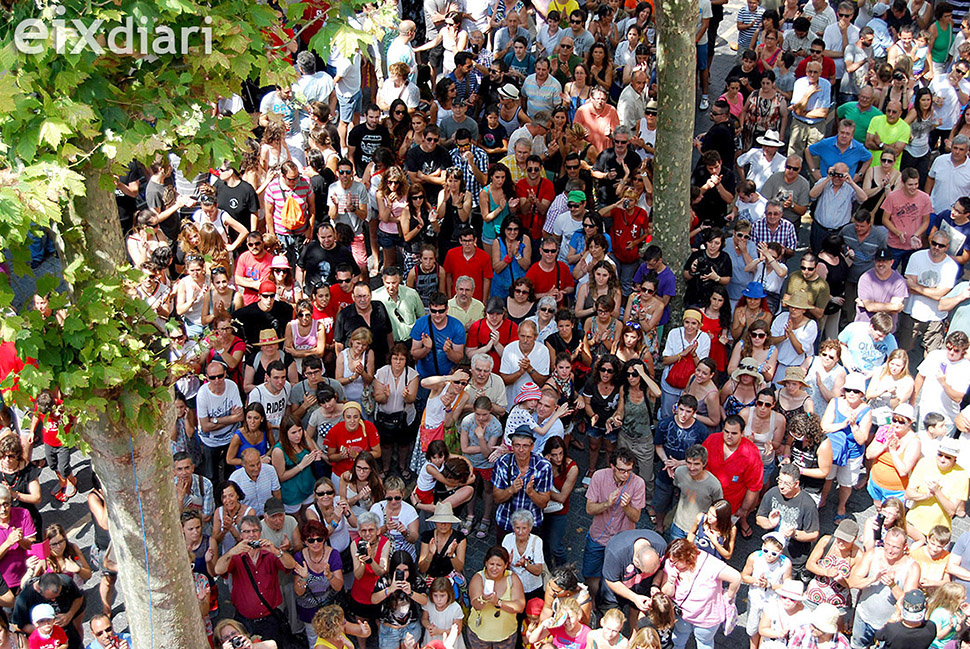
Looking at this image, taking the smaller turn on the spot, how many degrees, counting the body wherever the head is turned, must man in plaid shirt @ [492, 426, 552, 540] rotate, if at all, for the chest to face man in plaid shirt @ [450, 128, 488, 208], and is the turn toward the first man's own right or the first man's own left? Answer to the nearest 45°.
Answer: approximately 180°

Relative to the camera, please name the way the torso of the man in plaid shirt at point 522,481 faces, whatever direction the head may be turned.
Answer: toward the camera

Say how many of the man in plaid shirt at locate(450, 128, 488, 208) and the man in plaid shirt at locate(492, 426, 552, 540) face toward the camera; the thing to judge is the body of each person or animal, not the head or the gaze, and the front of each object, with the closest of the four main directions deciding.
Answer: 2

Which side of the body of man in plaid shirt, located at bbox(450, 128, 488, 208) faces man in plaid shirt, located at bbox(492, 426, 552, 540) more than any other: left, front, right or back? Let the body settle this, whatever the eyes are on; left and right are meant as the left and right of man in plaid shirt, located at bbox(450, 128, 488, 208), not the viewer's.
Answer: front
